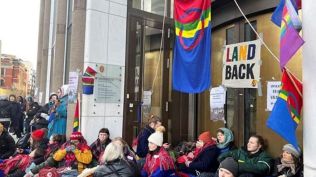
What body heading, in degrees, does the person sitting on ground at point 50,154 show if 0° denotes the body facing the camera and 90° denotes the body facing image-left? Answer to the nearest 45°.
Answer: approximately 45°

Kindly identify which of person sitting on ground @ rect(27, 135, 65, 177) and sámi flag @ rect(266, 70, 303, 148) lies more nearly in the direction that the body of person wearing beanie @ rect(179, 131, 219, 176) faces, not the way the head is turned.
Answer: the person sitting on ground

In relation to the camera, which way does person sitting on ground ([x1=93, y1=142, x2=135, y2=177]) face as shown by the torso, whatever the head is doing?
away from the camera
